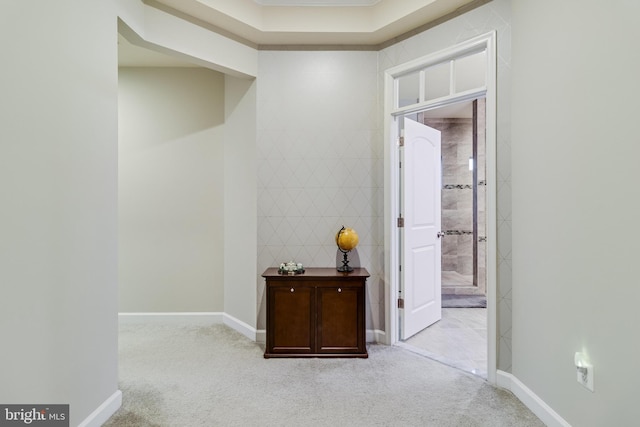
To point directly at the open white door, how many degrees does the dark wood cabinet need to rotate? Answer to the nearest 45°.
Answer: approximately 135° to its left

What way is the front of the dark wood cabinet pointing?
toward the camera
